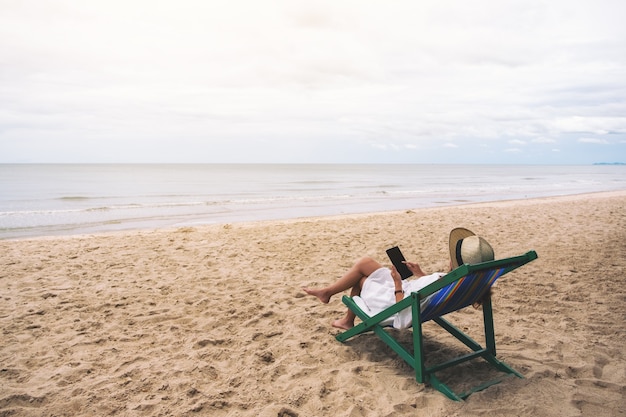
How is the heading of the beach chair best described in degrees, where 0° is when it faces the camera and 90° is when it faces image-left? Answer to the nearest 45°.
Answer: approximately 135°

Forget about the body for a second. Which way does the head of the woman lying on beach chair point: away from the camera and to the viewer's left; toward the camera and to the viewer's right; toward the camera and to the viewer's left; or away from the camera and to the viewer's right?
away from the camera and to the viewer's left
